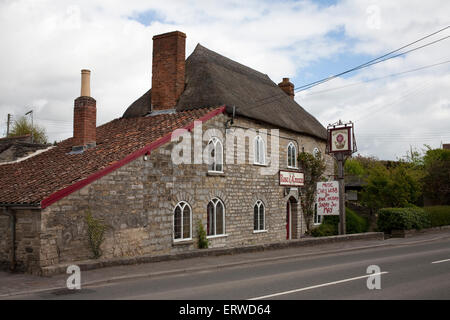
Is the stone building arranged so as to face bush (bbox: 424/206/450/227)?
no

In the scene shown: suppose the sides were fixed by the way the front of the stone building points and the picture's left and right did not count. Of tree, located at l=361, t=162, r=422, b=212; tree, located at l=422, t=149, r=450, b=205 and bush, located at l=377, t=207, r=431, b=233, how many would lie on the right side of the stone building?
0

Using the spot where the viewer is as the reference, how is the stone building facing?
facing the viewer and to the right of the viewer

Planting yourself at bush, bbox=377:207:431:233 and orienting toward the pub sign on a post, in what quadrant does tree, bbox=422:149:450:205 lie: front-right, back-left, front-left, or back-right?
back-right

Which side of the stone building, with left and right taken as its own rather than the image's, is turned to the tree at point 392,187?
left

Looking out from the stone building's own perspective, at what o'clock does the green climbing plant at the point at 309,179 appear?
The green climbing plant is roughly at 9 o'clock from the stone building.

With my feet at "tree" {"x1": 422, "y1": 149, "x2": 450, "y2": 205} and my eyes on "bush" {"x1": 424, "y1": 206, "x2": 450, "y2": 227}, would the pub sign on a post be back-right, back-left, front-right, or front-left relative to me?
front-right

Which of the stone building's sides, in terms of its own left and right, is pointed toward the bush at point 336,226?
left

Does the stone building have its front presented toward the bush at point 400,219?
no

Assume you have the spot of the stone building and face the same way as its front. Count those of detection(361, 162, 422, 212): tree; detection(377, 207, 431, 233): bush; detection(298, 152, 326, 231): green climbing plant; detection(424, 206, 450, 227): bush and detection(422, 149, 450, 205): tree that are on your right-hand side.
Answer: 0

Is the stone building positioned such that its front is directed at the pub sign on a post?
no
